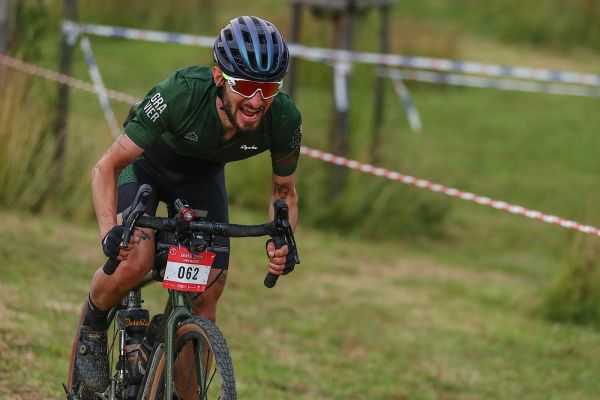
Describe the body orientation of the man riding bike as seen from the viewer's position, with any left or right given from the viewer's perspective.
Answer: facing the viewer and to the right of the viewer

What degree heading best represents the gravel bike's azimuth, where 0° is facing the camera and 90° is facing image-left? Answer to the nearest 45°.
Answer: approximately 315°
